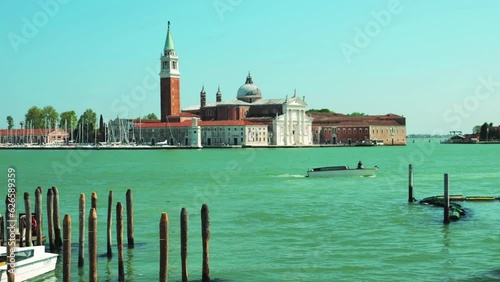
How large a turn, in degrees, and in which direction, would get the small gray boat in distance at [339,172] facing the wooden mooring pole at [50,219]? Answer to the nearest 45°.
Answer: approximately 90° to its right

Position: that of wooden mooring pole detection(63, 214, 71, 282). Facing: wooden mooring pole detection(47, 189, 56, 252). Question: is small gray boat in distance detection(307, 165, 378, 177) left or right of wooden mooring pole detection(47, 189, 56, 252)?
right

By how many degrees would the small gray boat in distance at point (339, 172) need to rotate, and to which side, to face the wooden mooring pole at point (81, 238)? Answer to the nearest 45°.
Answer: approximately 90° to its right

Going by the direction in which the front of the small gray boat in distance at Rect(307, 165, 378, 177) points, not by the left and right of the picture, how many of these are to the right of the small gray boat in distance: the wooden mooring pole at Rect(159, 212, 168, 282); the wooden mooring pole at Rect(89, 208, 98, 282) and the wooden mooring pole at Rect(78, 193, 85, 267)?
3

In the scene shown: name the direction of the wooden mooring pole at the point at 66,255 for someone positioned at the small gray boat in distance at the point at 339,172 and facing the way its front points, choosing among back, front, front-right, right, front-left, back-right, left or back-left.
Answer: right

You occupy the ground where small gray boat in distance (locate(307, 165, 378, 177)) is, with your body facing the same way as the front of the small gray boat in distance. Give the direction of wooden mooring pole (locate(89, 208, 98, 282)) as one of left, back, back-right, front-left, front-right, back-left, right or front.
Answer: right

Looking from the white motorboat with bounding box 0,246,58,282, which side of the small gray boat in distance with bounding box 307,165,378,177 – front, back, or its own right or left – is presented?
right

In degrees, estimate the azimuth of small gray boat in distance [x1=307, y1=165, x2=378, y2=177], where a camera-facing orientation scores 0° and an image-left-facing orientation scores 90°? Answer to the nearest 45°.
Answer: approximately 270°

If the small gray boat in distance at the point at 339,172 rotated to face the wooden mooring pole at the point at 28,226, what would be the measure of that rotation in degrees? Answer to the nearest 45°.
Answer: approximately 90° to its right

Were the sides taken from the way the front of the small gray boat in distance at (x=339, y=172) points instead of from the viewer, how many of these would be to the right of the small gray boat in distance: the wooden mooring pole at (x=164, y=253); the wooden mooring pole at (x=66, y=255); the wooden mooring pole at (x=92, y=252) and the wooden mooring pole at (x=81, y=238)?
4

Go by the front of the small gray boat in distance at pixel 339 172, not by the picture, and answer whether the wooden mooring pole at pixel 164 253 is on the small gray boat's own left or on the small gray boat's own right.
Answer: on the small gray boat's own right
